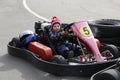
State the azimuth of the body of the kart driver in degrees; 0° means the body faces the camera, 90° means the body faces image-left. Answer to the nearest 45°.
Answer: approximately 315°

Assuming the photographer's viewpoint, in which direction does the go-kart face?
facing the viewer and to the right of the viewer

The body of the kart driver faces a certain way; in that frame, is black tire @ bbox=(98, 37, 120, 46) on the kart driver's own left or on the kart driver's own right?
on the kart driver's own left

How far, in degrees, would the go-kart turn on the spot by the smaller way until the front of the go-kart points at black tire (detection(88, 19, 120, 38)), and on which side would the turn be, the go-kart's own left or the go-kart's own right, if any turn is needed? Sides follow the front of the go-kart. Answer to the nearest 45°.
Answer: approximately 90° to the go-kart's own left
